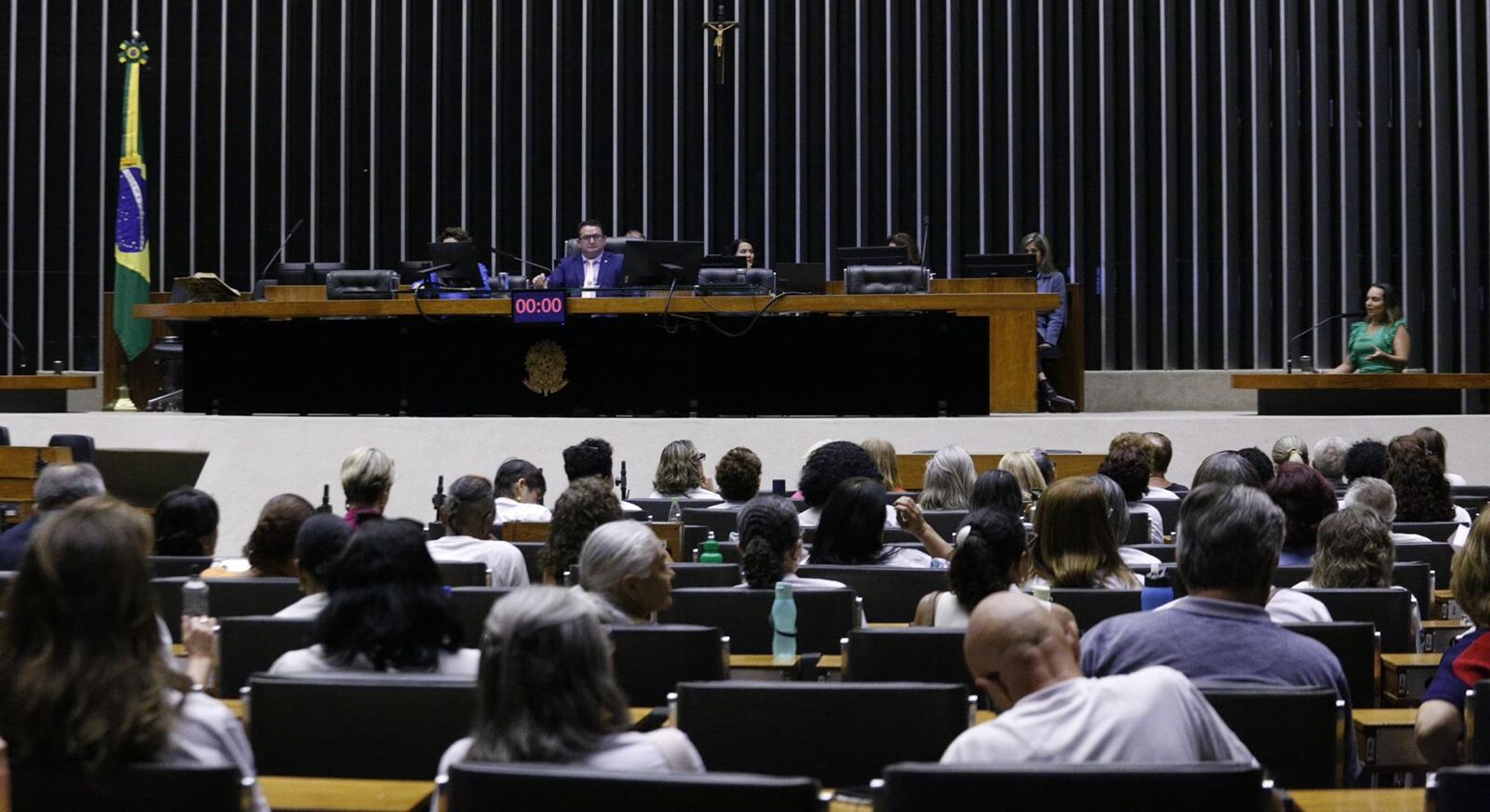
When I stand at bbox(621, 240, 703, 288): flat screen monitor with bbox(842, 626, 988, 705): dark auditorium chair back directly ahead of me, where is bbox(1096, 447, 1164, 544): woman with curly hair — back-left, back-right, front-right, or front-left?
front-left

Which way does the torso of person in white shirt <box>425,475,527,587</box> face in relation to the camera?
away from the camera

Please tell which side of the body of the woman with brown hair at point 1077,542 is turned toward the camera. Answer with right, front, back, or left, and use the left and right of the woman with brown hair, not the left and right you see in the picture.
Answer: back

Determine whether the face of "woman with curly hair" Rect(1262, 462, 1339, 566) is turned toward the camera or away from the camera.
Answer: away from the camera

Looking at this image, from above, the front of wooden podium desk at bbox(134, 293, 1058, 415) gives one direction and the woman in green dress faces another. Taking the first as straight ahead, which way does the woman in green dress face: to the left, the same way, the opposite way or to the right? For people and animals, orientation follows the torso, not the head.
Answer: to the right

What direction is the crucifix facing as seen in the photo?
toward the camera

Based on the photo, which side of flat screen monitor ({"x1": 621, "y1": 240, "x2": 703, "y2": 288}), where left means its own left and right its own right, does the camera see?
back

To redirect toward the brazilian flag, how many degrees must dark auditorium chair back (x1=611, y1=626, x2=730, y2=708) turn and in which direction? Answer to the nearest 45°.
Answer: approximately 45° to its left

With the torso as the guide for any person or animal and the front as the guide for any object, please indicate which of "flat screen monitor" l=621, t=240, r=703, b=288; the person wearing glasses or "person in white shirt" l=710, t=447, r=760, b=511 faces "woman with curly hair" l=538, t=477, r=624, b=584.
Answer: the person wearing glasses

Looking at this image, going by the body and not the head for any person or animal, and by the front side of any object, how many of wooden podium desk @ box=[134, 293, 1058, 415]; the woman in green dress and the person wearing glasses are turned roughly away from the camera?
0

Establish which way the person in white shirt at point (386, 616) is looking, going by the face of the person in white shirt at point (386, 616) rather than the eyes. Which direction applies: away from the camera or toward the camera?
away from the camera

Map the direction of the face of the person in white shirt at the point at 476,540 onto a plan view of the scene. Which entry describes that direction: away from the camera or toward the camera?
away from the camera

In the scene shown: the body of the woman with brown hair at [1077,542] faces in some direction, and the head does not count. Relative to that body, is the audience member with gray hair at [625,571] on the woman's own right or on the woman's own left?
on the woman's own left

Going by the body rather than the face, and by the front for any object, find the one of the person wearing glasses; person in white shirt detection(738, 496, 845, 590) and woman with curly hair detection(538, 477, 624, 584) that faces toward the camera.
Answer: the person wearing glasses

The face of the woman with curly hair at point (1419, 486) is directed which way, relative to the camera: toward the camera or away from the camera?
away from the camera

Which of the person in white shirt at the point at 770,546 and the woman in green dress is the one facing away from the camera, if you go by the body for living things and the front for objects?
the person in white shirt

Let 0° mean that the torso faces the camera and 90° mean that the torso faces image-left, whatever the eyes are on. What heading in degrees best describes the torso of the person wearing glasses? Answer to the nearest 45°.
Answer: approximately 0°

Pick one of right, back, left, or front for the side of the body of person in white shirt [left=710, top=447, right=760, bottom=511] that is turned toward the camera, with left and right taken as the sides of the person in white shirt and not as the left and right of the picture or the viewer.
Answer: back

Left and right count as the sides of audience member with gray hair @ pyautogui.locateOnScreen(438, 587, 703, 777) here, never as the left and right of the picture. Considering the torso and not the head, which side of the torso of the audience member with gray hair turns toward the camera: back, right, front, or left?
back
